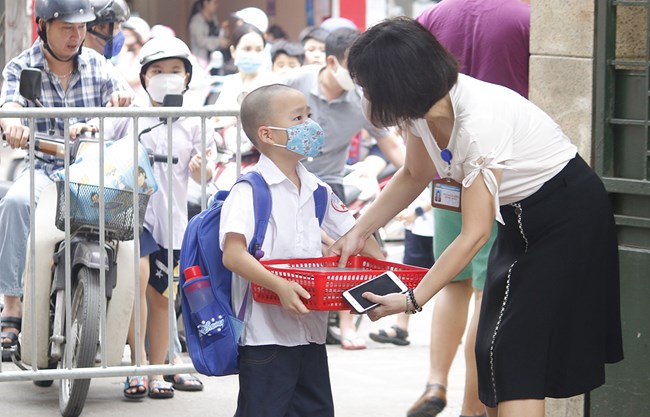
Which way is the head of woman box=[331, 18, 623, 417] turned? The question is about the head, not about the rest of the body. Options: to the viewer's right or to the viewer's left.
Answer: to the viewer's left

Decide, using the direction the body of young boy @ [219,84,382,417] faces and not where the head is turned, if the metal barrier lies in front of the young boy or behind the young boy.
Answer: behind

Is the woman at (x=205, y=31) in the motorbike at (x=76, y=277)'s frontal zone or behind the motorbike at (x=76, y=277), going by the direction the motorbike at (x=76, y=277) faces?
behind

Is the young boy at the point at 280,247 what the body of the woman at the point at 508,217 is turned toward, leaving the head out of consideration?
yes

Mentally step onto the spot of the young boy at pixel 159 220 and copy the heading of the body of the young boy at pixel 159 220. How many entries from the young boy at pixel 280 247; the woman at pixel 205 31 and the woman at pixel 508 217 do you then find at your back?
1

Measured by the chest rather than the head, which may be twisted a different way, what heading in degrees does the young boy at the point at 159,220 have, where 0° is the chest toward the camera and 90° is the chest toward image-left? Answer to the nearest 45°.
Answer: approximately 0°

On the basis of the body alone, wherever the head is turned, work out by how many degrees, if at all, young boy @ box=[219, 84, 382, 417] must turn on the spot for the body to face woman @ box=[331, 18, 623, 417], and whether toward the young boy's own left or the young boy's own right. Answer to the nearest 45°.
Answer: approximately 45° to the young boy's own left

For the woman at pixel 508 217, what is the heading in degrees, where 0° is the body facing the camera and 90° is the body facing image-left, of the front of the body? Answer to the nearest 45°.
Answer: approximately 90°

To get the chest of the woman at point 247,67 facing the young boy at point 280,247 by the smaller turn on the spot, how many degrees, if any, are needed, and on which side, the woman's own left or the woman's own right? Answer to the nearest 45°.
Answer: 0° — they already face them

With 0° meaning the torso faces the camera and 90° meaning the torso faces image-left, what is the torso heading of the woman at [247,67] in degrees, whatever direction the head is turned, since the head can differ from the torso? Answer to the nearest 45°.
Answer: approximately 0°
